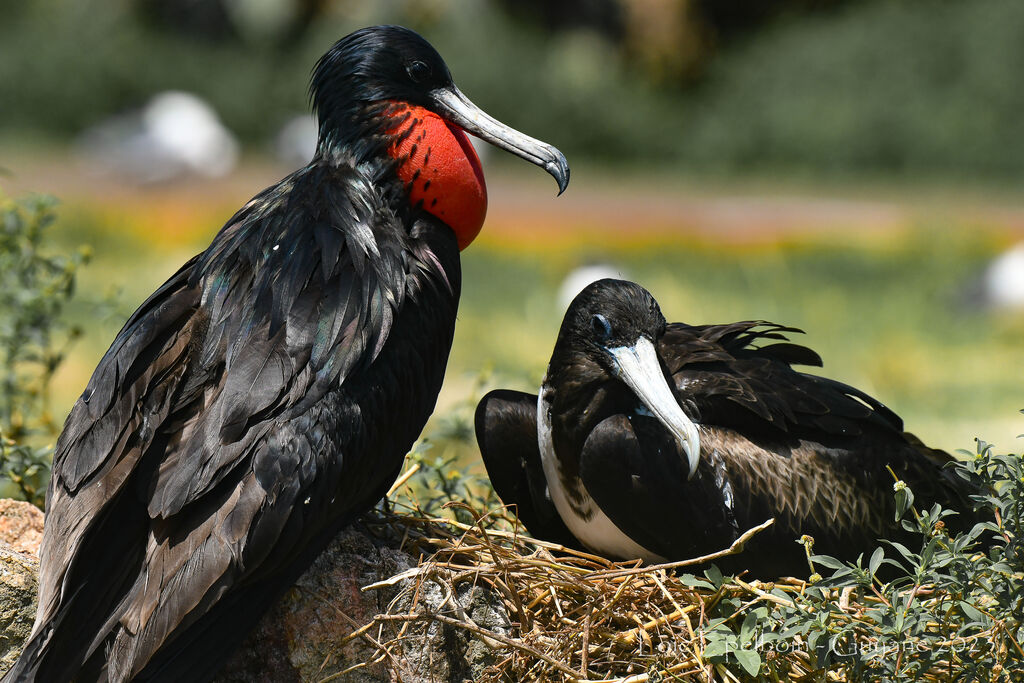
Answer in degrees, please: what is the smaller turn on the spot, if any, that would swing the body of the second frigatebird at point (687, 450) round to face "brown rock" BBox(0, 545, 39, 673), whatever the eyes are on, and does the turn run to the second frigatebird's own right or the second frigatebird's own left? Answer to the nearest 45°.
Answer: approximately 45° to the second frigatebird's own right

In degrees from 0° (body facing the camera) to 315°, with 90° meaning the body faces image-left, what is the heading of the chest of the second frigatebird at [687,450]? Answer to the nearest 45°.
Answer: approximately 45°

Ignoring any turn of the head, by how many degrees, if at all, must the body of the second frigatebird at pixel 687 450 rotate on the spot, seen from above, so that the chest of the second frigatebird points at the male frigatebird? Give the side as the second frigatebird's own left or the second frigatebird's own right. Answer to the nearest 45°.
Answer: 0° — it already faces it
